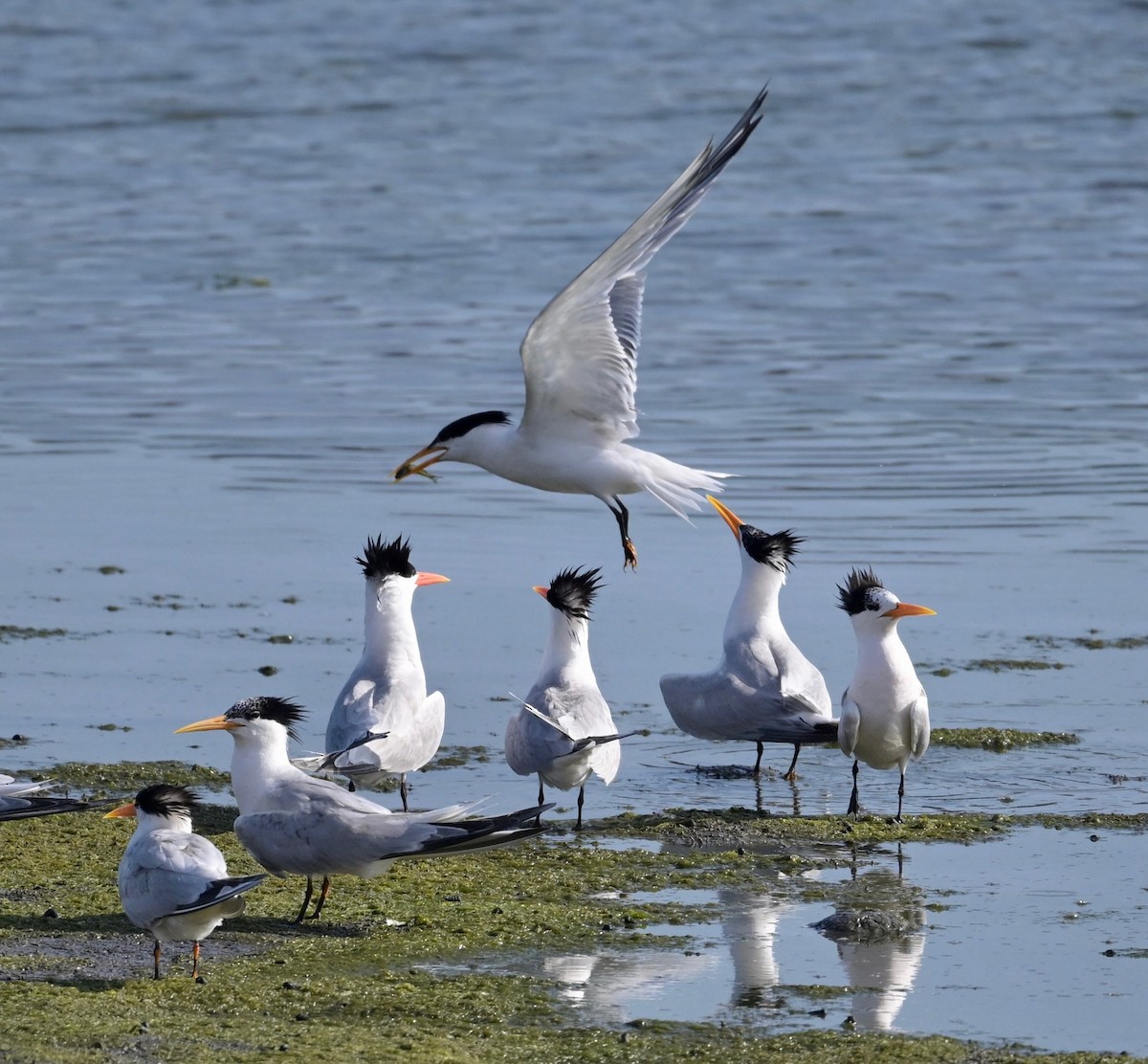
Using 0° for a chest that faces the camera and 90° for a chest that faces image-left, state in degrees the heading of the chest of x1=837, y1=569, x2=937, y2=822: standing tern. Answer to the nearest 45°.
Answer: approximately 0°

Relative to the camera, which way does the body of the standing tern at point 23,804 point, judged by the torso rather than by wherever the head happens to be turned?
to the viewer's left

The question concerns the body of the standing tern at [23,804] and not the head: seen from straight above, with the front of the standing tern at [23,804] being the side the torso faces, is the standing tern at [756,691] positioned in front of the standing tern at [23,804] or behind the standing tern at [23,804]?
behind

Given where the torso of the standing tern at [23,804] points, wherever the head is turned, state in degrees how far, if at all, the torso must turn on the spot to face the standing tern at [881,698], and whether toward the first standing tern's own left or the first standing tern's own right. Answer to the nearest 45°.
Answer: approximately 180°

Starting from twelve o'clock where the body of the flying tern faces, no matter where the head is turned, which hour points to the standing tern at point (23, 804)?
The standing tern is roughly at 10 o'clock from the flying tern.

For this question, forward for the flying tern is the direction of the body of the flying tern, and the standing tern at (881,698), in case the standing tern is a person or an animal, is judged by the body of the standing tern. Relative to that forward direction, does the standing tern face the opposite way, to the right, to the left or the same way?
to the left

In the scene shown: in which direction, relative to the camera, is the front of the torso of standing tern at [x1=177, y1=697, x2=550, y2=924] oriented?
to the viewer's left

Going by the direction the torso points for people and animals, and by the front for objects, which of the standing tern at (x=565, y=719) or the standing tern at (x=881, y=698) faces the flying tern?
the standing tern at (x=565, y=719)

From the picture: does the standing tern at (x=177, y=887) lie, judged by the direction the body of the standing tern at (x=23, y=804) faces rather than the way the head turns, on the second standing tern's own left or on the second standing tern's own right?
on the second standing tern's own left

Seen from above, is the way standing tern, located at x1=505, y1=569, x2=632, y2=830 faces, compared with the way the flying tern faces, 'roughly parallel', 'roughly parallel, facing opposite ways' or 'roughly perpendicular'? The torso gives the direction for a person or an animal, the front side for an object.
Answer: roughly perpendicular

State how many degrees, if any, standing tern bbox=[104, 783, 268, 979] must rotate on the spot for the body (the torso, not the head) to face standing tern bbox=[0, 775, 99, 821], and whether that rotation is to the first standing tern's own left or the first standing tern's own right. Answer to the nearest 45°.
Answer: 0° — it already faces it

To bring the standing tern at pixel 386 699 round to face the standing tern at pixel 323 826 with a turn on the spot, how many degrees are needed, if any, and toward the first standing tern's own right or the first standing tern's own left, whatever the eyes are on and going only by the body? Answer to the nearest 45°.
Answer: approximately 135° to the first standing tern's own right

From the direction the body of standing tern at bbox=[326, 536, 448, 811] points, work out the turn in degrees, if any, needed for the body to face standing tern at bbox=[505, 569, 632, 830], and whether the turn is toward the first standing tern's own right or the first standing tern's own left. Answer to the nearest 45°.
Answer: approximately 45° to the first standing tern's own right

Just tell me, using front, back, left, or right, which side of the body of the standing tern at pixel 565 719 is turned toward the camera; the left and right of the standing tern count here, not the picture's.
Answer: back
